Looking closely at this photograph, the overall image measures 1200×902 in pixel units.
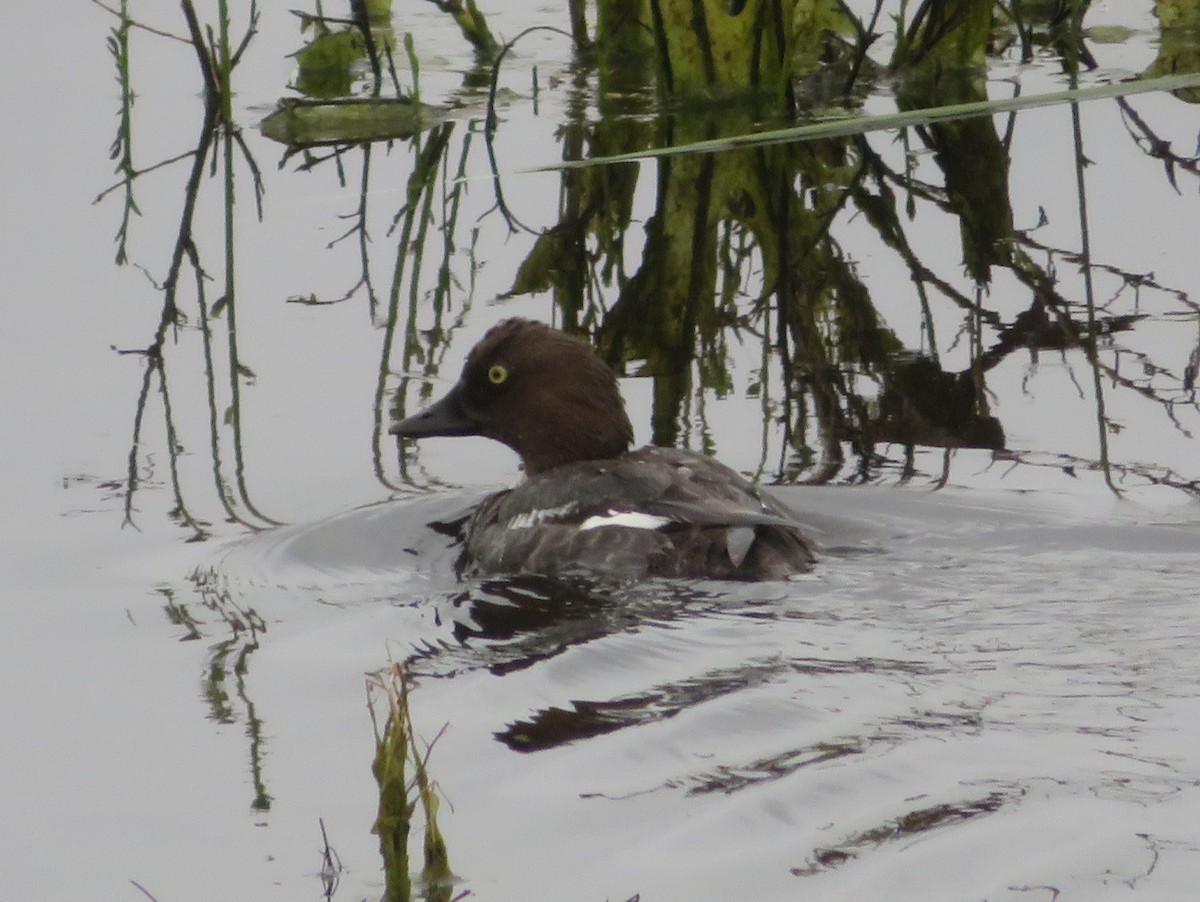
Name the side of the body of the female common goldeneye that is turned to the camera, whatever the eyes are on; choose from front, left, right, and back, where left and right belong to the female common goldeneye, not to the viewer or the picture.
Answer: left
